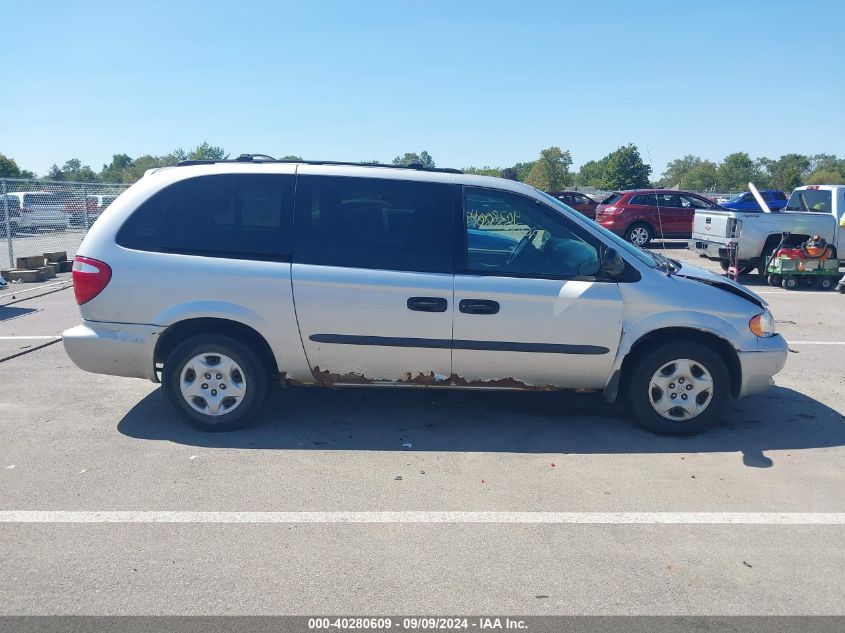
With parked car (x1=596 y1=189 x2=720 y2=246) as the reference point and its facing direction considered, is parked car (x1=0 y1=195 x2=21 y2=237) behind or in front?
behind

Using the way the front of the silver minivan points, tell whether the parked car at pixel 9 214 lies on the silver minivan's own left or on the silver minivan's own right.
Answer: on the silver minivan's own left

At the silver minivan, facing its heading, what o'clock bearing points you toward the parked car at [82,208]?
The parked car is roughly at 8 o'clock from the silver minivan.

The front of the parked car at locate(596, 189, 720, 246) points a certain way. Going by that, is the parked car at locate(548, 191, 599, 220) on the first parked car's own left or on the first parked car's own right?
on the first parked car's own left

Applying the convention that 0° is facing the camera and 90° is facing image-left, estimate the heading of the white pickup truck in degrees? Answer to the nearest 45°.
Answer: approximately 225°

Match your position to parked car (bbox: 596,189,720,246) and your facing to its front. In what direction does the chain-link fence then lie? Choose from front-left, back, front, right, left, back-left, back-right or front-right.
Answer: back

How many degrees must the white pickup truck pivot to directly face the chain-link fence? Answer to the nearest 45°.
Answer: approximately 135° to its left

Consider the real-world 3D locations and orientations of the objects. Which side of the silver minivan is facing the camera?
right

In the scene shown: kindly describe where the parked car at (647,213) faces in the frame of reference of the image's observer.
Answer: facing away from the viewer and to the right of the viewer
